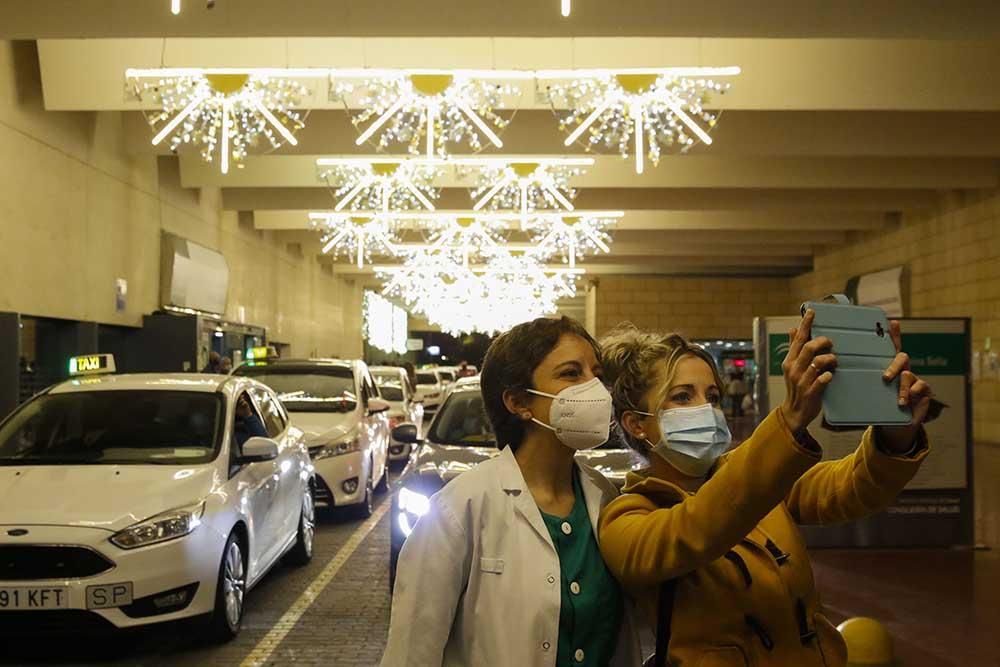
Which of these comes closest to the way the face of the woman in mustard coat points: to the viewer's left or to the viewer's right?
to the viewer's right

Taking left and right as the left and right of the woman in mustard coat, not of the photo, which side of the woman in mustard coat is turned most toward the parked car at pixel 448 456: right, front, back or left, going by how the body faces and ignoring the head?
back

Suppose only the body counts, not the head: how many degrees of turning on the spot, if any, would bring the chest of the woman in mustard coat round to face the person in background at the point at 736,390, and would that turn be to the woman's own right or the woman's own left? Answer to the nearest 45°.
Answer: approximately 135° to the woman's own left

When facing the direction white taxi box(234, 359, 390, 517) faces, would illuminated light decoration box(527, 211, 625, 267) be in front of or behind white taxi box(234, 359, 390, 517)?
behind

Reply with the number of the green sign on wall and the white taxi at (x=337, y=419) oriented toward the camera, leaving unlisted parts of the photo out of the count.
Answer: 2

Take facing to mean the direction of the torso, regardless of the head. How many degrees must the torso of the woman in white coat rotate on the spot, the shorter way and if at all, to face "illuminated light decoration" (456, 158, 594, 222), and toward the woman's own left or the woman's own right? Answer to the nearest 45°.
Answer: approximately 135° to the woman's own left

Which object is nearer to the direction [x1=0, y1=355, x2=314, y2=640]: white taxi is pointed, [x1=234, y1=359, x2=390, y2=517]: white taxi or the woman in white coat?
the woman in white coat
